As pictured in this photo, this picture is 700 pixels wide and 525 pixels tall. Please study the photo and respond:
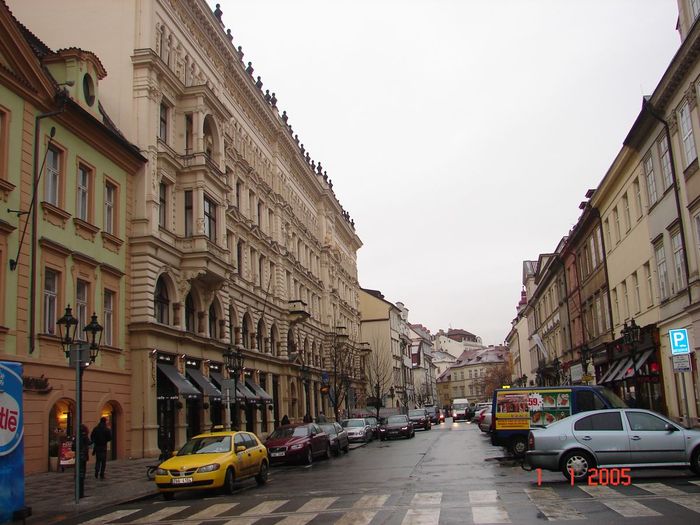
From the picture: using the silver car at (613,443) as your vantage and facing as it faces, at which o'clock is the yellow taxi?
The yellow taxi is roughly at 6 o'clock from the silver car.

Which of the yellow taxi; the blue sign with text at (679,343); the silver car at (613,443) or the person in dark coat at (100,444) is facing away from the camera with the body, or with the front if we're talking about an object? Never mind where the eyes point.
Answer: the person in dark coat

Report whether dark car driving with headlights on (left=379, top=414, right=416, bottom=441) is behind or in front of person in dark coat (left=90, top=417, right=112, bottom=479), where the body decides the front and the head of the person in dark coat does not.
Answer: in front

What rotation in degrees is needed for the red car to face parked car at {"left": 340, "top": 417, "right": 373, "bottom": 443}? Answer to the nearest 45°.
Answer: approximately 135° to its right

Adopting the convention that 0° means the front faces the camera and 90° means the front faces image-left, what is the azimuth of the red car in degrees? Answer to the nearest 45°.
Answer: approximately 45°

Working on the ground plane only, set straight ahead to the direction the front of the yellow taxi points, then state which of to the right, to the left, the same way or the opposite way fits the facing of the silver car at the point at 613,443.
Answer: to the left

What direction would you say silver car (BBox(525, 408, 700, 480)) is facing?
to the viewer's right

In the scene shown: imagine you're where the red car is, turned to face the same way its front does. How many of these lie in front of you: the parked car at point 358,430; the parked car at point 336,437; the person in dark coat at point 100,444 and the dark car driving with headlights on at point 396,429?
1

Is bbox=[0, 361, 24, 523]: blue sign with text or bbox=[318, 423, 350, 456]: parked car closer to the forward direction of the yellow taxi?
the blue sign with text

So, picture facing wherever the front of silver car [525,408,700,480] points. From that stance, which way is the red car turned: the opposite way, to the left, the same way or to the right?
to the right

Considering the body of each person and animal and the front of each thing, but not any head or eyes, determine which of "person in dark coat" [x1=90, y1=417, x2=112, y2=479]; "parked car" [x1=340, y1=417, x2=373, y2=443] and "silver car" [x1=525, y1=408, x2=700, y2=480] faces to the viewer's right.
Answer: the silver car

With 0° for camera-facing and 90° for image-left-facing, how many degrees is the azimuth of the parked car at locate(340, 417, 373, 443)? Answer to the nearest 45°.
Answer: approximately 45°

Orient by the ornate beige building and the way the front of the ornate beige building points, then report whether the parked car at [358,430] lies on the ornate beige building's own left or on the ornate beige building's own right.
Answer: on the ornate beige building's own left

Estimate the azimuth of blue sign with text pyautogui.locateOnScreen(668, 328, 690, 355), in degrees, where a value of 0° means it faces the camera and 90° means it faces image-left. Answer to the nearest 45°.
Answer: approximately 0°
